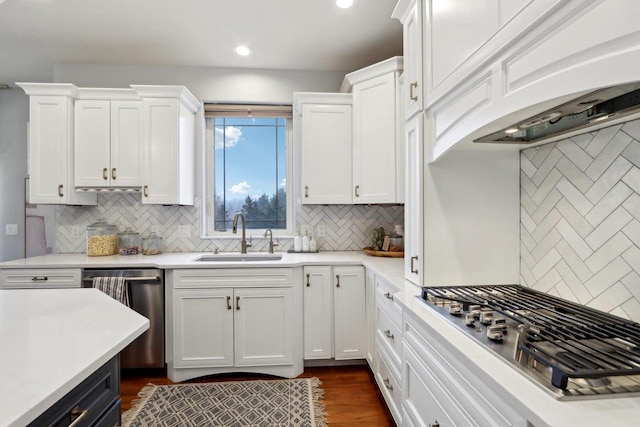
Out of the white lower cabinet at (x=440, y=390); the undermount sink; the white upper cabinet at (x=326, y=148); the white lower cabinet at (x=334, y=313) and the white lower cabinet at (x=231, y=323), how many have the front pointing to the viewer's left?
1

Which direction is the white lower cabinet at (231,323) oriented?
toward the camera

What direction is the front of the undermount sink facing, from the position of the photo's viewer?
facing the viewer

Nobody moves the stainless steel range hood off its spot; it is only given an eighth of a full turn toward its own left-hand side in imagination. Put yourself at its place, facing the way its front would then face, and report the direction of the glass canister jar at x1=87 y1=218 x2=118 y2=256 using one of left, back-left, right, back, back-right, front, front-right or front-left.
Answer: right

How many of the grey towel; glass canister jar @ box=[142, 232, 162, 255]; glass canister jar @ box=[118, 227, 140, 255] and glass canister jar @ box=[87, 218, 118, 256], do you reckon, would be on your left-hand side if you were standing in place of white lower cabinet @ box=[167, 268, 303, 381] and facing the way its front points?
0

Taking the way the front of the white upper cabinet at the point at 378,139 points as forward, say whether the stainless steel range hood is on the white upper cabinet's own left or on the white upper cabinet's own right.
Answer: on the white upper cabinet's own left

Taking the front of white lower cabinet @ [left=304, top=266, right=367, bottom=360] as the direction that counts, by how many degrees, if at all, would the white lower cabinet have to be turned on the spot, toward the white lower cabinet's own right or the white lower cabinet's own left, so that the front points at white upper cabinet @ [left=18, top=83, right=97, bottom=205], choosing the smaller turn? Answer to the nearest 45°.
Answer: approximately 90° to the white lower cabinet's own right

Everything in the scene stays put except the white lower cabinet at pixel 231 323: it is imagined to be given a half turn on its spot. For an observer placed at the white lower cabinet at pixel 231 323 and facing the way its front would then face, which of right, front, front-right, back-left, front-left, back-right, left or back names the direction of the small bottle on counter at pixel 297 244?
front-right

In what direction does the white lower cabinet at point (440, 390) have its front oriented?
to the viewer's left

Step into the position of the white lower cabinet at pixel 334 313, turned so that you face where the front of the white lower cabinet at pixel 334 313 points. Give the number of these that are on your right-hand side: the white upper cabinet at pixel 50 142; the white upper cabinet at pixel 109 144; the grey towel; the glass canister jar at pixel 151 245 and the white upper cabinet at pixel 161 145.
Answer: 5

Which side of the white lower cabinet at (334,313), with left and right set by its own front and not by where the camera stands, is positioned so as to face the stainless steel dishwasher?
right

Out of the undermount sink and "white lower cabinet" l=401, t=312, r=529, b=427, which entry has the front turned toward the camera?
the undermount sink

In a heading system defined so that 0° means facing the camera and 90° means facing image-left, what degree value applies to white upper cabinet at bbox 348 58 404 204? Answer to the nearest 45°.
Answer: approximately 45°

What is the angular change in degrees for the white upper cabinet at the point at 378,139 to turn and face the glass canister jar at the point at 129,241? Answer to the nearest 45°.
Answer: approximately 45° to its right

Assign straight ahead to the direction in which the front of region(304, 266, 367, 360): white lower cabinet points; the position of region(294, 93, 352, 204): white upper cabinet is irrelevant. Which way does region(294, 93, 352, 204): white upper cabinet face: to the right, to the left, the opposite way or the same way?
the same way

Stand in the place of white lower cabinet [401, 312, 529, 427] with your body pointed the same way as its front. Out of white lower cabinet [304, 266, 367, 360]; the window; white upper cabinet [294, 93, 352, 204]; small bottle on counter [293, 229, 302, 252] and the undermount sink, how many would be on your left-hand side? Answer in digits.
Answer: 0
